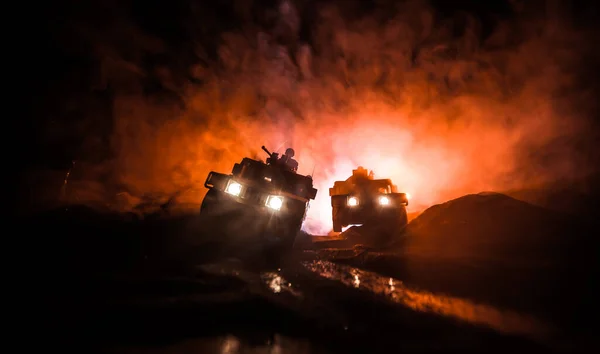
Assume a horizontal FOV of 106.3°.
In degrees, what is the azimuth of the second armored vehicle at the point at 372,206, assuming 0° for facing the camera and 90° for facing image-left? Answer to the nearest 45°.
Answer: approximately 0°

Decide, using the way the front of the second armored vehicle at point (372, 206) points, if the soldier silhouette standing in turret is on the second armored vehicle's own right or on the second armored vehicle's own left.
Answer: on the second armored vehicle's own right

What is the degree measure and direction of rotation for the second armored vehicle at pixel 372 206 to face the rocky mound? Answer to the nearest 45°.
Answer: approximately 45° to its left

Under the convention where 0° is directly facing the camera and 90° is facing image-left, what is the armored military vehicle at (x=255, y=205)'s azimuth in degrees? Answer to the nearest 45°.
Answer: approximately 0°
